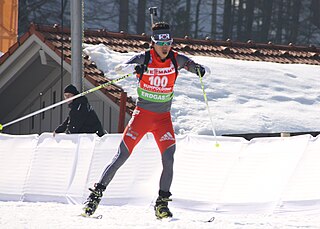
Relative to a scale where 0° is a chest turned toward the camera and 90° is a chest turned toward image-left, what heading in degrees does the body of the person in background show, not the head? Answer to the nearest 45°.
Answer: approximately 45°

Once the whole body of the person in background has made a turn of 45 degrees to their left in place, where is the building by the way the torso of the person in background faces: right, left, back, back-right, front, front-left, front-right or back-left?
back
